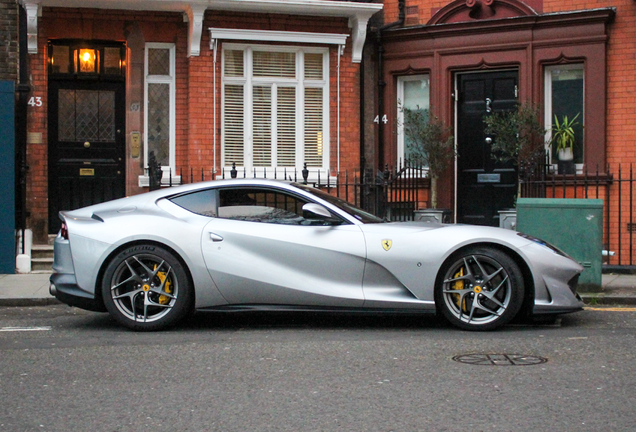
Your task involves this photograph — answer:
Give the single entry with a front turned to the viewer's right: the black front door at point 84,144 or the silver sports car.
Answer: the silver sports car

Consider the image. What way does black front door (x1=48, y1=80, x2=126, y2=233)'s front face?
toward the camera

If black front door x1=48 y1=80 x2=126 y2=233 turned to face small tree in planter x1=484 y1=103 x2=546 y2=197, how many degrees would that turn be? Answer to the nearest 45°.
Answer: approximately 90° to its left

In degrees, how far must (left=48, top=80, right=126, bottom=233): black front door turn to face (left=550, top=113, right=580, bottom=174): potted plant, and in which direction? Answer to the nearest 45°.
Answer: approximately 90° to its left

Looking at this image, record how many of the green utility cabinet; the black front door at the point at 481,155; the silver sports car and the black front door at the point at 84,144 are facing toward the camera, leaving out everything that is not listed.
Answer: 3

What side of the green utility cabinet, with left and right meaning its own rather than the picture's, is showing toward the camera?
front

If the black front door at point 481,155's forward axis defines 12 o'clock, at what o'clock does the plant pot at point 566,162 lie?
The plant pot is roughly at 10 o'clock from the black front door.

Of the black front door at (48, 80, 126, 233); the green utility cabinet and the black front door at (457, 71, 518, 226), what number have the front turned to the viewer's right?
0

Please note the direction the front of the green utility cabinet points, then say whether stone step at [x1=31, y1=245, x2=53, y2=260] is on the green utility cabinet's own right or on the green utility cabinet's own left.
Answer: on the green utility cabinet's own right

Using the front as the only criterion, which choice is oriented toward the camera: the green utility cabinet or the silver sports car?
the green utility cabinet

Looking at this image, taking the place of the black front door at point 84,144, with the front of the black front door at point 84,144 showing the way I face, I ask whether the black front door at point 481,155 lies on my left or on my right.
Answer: on my left

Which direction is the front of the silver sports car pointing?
to the viewer's right

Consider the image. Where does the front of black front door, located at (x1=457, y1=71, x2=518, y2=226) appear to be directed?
toward the camera

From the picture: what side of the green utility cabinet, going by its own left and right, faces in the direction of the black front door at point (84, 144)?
right

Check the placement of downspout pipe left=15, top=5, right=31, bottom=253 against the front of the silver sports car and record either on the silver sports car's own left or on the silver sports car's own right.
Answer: on the silver sports car's own left

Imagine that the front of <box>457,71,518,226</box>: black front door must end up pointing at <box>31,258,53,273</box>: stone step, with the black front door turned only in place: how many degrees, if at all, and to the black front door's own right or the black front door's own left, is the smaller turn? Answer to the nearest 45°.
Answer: approximately 45° to the black front door's own right

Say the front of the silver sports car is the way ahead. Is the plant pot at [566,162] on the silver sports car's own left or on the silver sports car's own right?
on the silver sports car's own left

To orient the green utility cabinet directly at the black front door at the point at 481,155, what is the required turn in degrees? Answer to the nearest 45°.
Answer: approximately 180°
